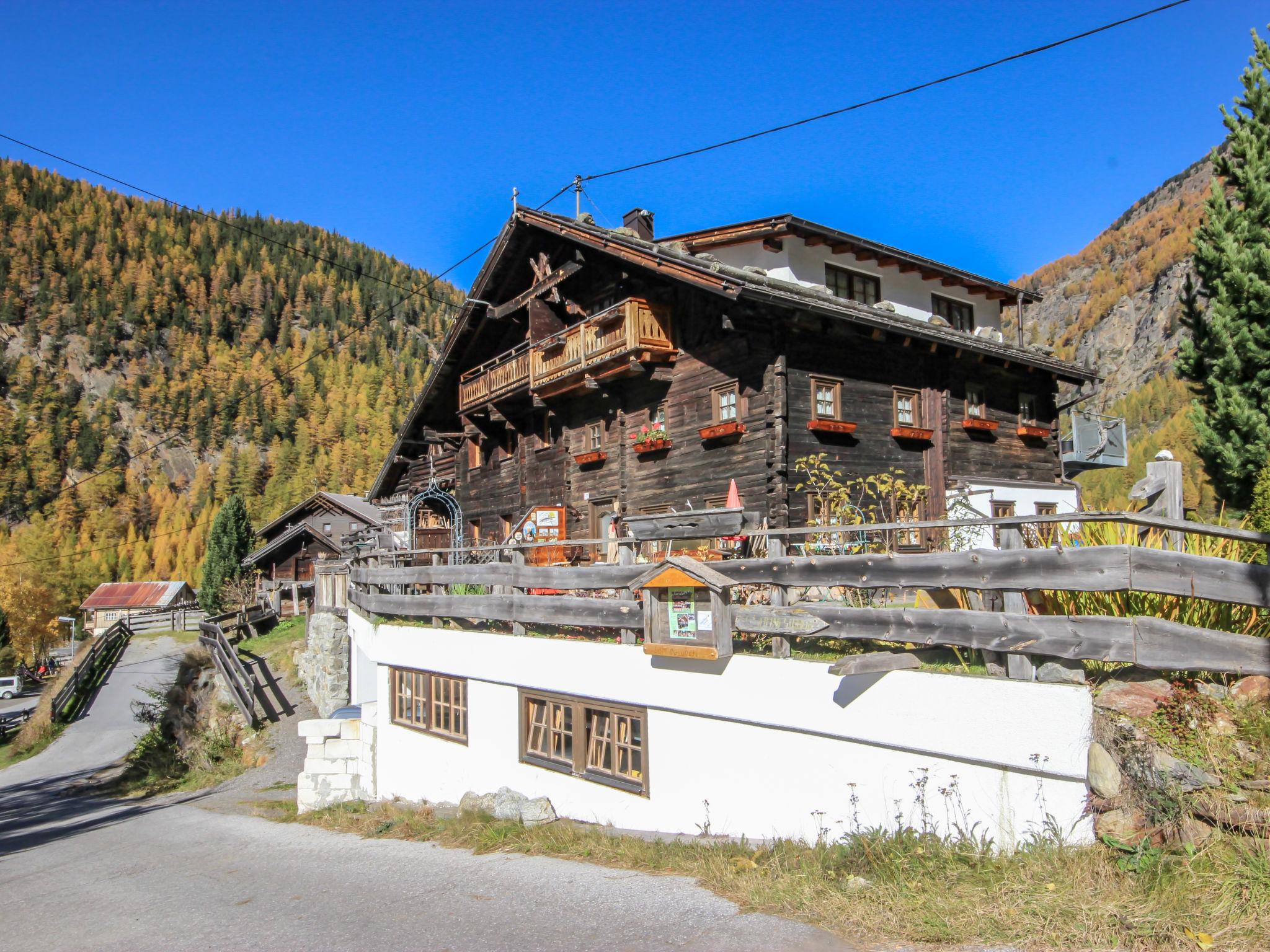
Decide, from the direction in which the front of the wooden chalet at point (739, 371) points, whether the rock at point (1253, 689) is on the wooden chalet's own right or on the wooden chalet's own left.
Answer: on the wooden chalet's own left

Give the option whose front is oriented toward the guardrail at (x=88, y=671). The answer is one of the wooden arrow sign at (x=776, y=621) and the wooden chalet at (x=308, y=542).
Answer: the wooden chalet

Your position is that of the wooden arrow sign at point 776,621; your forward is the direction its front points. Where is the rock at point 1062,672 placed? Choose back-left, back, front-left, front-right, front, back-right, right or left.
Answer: front-left

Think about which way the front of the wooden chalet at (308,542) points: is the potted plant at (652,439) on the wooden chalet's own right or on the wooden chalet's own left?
on the wooden chalet's own left

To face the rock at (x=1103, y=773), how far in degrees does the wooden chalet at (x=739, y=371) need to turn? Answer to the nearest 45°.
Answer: approximately 45° to its left

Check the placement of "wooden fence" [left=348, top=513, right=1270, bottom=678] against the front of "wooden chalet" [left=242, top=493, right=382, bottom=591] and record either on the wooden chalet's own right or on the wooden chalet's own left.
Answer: on the wooden chalet's own left

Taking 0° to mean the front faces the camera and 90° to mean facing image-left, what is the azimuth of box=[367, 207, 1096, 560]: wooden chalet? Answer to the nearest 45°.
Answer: approximately 45°
